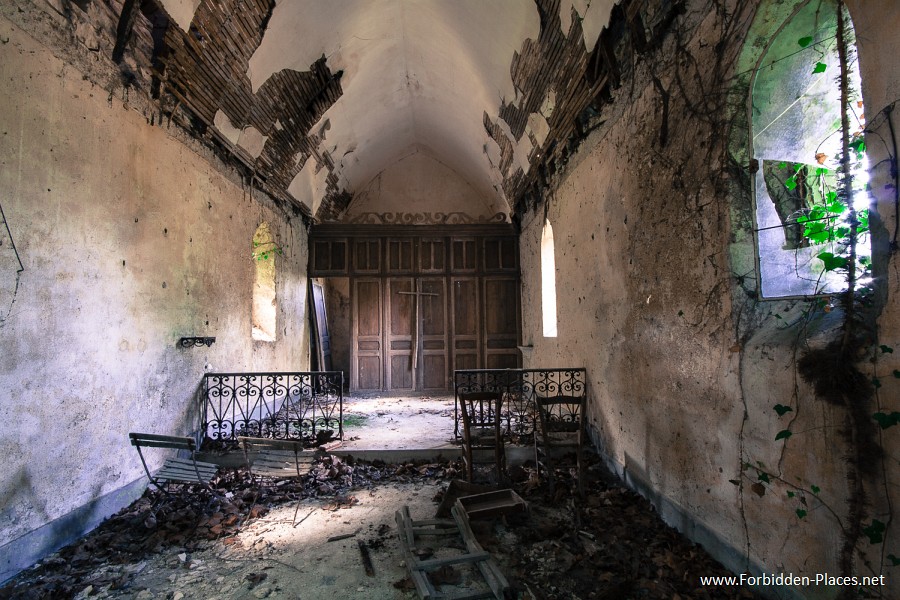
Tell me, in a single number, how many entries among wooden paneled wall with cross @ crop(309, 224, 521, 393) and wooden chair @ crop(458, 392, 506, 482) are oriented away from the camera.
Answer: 1

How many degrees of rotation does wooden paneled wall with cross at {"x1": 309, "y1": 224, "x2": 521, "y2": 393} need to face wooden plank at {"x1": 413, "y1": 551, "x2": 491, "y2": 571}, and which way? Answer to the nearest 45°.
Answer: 0° — it already faces it

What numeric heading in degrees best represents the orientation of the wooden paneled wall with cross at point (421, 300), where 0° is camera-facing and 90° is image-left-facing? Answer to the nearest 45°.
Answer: approximately 0°

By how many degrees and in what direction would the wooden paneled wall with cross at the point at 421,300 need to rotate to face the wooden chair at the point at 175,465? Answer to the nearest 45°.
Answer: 0° — it already faces it

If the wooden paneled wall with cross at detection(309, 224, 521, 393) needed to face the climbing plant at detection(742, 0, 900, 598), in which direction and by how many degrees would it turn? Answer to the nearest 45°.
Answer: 0° — it already faces it

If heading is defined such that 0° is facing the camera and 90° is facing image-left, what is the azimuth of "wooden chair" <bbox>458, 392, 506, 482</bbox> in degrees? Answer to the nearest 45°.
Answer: approximately 180°

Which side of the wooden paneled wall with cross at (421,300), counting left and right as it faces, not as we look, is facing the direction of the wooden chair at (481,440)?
front

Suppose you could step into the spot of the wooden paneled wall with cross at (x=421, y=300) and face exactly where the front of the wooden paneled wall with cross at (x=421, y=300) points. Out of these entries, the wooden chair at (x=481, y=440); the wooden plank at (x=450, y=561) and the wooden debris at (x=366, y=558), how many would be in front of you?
3

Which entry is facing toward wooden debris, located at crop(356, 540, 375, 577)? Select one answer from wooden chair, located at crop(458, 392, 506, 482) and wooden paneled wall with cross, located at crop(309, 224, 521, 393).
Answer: the wooden paneled wall with cross

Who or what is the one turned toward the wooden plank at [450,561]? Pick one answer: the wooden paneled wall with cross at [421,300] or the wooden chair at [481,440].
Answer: the wooden paneled wall with cross

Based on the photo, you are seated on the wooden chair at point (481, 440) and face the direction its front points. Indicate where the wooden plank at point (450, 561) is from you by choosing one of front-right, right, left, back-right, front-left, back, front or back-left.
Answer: back

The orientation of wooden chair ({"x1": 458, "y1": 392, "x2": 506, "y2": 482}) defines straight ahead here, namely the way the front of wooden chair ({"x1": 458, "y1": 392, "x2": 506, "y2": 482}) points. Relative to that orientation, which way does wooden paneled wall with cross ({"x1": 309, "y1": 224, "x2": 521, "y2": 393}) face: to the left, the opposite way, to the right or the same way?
the opposite way
